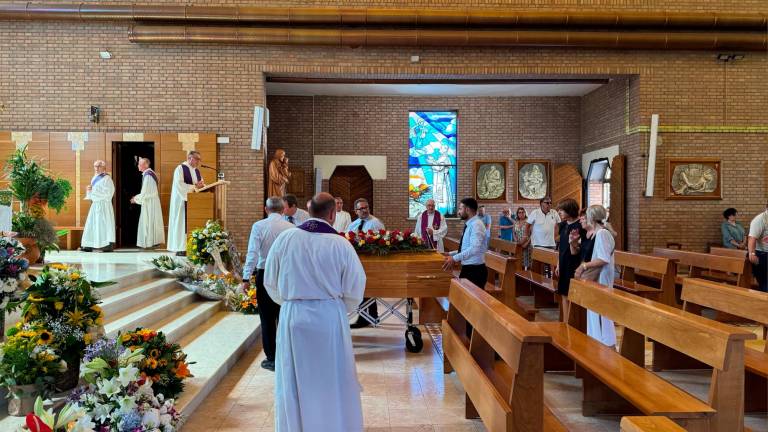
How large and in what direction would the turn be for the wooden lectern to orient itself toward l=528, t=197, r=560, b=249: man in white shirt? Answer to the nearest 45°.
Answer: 0° — it already faces them

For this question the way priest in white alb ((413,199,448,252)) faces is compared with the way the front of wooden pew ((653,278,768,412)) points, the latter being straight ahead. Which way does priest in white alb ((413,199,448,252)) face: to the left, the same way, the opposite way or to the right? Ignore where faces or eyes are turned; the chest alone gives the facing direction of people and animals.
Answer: to the left

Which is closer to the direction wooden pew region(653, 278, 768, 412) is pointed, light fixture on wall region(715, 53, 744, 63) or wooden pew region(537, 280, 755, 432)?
the wooden pew

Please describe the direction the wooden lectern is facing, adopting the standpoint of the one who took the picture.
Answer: facing to the right of the viewer

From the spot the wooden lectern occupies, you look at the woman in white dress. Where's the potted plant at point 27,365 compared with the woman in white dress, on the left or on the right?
right

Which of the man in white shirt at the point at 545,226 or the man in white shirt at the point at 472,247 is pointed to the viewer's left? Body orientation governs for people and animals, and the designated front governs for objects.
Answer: the man in white shirt at the point at 472,247

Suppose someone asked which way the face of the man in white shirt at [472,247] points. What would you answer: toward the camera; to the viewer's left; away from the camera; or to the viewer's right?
to the viewer's left

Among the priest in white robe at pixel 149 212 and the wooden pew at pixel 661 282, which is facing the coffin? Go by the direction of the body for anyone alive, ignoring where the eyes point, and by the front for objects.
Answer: the wooden pew

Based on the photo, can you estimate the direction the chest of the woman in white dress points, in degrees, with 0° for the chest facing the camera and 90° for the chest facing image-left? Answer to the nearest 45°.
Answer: approximately 90°

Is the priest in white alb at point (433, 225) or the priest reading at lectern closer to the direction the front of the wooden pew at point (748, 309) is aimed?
the priest reading at lectern

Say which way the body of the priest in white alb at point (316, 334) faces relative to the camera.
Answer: away from the camera

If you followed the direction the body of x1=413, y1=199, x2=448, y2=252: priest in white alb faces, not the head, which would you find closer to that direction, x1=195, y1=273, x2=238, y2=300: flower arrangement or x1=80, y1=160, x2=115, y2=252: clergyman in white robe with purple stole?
the flower arrangement

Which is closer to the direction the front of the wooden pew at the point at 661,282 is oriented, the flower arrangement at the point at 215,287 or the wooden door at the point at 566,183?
the flower arrangement
